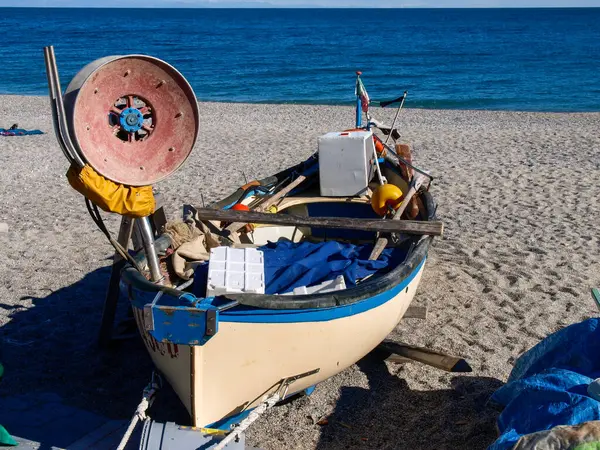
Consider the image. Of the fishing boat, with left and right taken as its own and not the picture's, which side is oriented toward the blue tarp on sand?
left

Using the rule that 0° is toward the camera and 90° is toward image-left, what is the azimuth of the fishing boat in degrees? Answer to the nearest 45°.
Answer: approximately 45°

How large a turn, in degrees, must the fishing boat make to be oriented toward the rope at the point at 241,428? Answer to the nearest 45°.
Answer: approximately 45° to its left

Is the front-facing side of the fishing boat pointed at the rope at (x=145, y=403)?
yes
